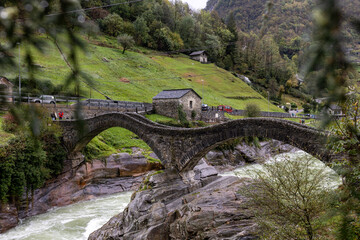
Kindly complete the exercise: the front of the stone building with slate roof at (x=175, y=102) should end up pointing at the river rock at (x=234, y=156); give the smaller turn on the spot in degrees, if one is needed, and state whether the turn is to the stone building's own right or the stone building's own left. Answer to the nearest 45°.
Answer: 0° — it already faces it

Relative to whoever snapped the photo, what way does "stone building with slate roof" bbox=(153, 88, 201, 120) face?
facing the viewer and to the right of the viewer

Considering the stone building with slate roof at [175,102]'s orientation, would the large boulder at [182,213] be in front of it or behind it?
in front

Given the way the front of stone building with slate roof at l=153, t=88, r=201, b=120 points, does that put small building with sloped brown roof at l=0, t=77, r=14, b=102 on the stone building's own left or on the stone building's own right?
on the stone building's own right
